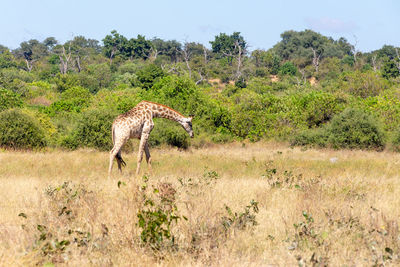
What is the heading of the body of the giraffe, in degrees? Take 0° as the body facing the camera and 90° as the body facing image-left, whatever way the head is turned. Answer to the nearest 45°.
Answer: approximately 270°

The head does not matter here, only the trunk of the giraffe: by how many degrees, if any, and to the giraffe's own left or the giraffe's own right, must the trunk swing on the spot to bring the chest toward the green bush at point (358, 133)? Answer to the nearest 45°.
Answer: approximately 45° to the giraffe's own left

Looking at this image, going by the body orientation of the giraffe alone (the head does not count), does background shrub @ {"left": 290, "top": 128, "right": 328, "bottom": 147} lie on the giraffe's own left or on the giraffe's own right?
on the giraffe's own left

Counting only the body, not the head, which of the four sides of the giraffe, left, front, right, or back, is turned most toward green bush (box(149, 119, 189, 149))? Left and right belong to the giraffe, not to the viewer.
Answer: left

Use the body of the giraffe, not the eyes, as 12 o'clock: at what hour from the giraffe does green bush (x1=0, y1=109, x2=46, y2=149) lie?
The green bush is roughly at 8 o'clock from the giraffe.
